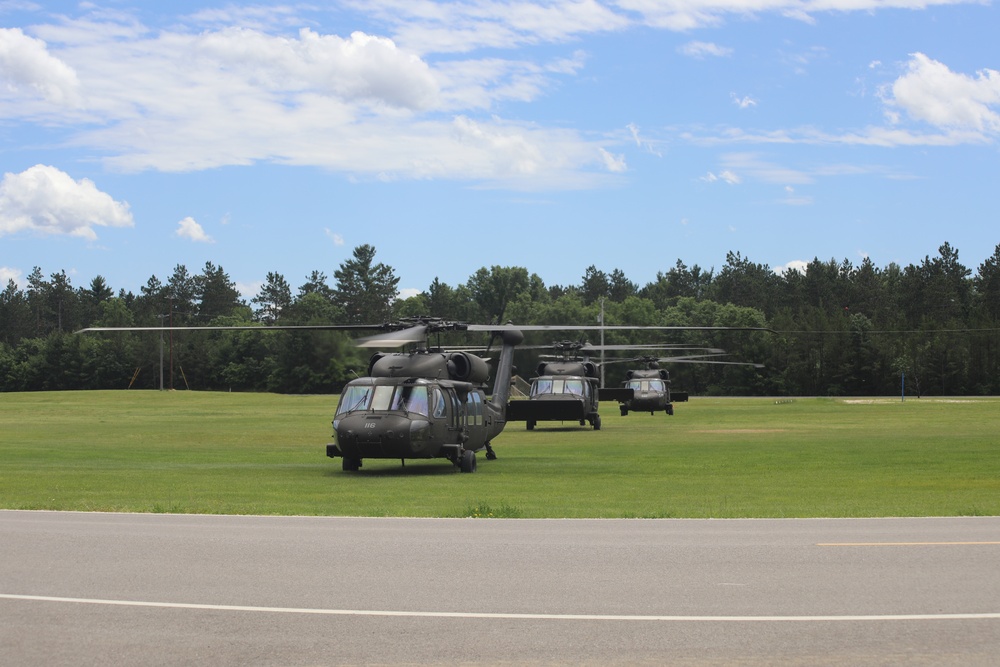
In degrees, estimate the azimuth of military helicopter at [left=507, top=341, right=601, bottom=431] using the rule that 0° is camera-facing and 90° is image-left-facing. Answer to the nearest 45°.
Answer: approximately 0°

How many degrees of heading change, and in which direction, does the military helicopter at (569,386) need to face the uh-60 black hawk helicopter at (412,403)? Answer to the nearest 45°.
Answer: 0° — it already faces it
